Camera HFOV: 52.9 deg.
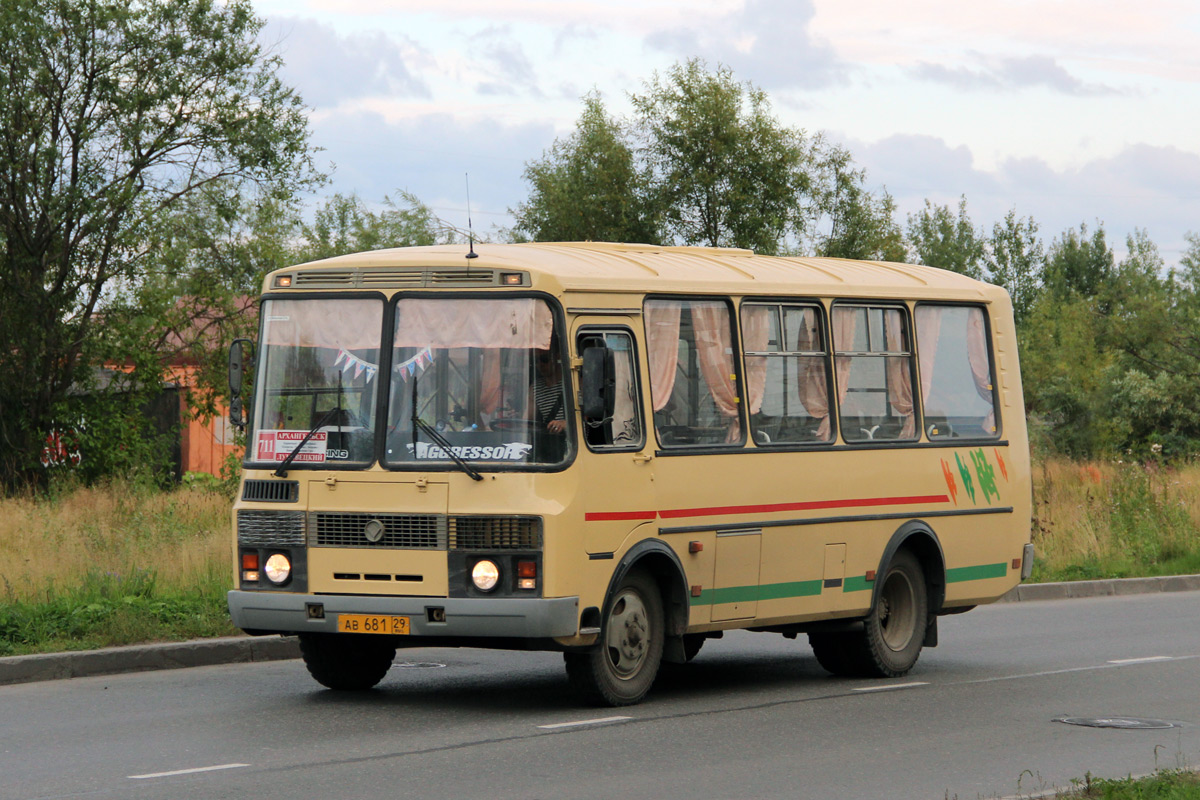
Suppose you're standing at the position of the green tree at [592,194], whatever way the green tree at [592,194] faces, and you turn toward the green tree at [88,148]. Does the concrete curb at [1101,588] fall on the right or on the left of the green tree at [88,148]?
left

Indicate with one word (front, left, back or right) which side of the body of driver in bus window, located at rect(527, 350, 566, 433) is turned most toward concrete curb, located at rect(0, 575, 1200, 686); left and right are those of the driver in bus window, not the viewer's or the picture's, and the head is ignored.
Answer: right

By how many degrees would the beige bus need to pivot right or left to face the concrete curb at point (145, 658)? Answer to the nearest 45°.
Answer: approximately 90° to its right

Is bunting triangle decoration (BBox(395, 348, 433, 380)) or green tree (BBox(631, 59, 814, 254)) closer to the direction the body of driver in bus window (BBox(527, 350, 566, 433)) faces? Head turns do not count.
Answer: the bunting triangle decoration

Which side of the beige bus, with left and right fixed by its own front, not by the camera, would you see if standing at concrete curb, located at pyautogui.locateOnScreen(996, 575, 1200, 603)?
back

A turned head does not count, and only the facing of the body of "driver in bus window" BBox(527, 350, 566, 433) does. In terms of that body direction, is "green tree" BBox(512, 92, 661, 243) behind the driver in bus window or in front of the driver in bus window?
behind

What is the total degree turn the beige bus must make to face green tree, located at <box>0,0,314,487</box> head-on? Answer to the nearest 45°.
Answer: approximately 90° to its right

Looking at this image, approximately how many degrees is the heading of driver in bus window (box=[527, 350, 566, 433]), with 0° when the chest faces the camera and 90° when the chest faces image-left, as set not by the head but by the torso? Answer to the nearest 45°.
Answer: approximately 45°

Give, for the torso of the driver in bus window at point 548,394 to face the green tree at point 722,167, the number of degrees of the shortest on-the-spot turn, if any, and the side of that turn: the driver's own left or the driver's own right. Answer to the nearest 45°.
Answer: approximately 135° to the driver's own right

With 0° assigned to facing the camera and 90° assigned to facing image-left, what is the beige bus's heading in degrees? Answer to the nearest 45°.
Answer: approximately 45°
